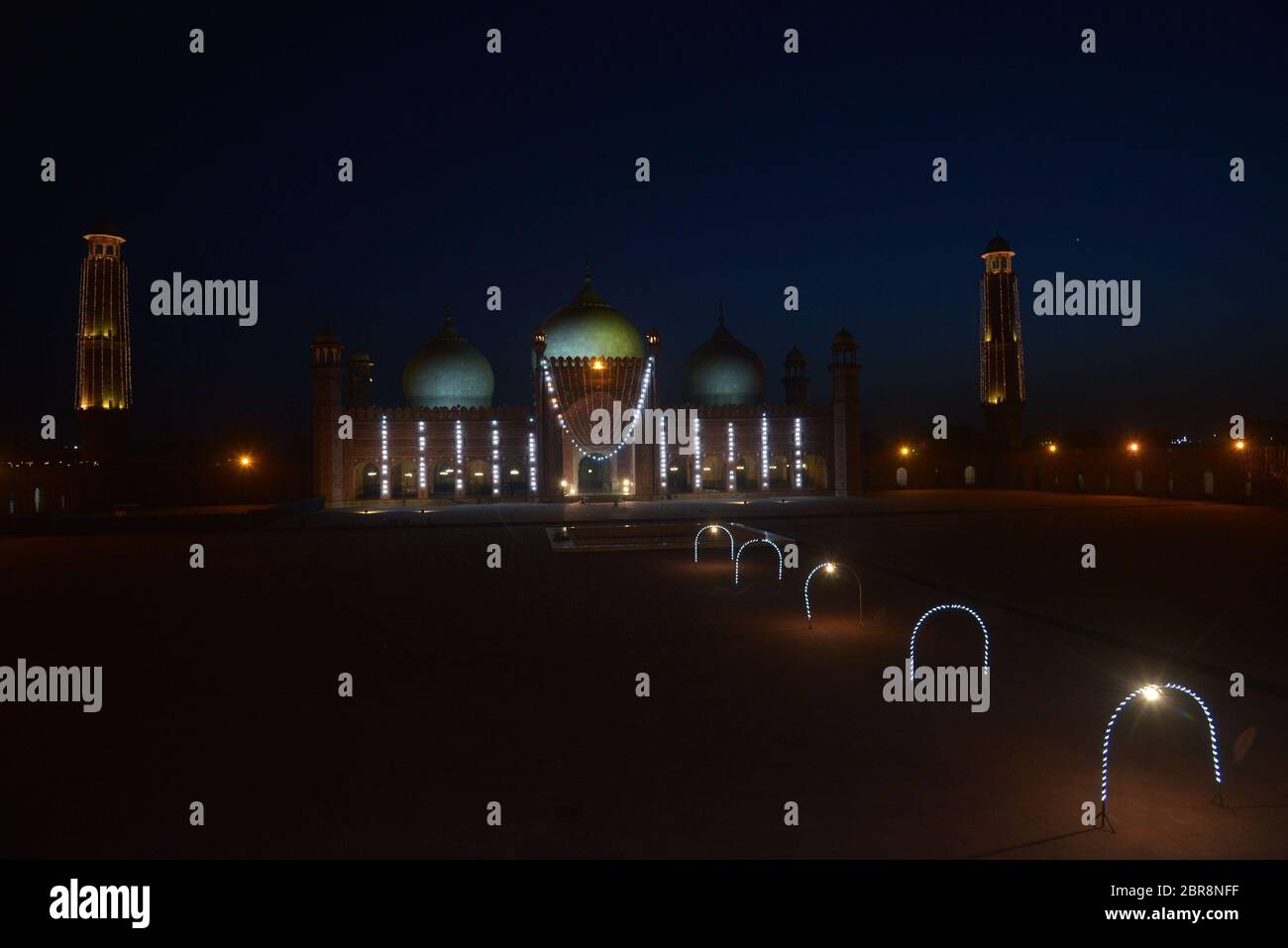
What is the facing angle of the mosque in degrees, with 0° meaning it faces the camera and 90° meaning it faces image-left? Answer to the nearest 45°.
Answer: approximately 0°

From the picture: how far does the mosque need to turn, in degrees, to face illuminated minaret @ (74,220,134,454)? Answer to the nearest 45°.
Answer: approximately 90° to its right
